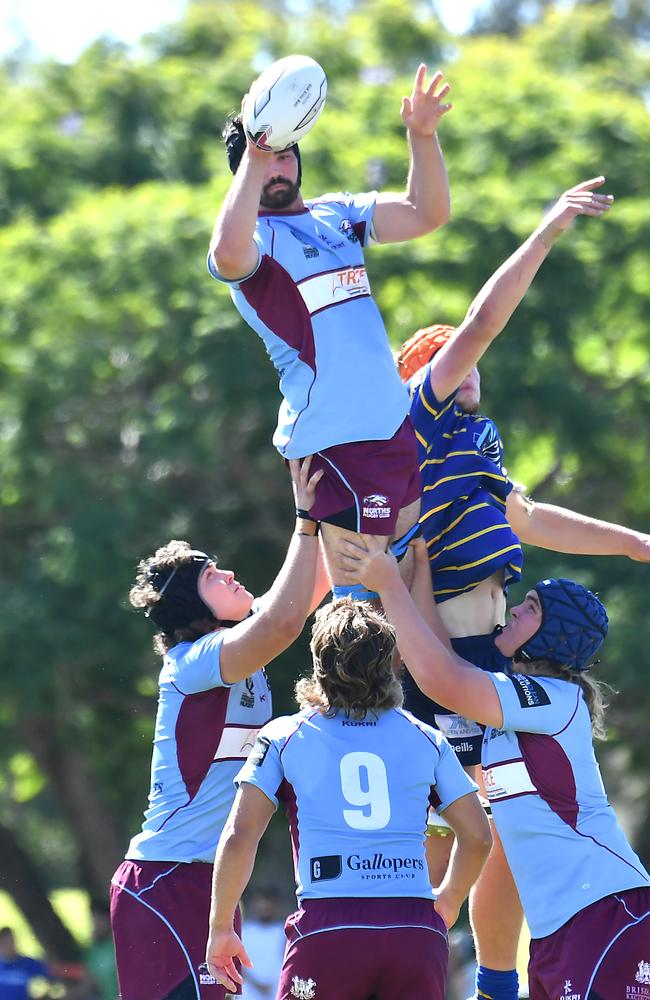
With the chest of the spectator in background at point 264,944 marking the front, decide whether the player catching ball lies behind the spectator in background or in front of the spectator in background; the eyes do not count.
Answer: in front

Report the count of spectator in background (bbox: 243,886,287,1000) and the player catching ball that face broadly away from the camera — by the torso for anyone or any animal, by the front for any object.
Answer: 0

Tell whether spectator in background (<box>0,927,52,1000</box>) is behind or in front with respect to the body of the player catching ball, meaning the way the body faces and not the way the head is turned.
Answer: behind

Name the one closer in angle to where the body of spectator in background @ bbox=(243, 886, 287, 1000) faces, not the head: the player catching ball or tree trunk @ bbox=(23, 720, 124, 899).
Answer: the player catching ball

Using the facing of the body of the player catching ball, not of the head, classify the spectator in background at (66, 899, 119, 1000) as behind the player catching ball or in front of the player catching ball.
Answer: behind

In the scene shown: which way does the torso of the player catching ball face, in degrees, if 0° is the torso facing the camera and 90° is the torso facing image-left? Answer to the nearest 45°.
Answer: approximately 315°

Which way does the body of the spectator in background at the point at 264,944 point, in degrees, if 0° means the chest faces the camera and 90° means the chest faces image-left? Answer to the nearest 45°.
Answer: approximately 0°

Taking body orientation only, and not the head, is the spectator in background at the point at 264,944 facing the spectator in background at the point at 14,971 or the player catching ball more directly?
the player catching ball

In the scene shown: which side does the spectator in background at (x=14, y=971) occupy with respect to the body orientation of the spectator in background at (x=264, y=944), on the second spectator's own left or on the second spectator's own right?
on the second spectator's own right
